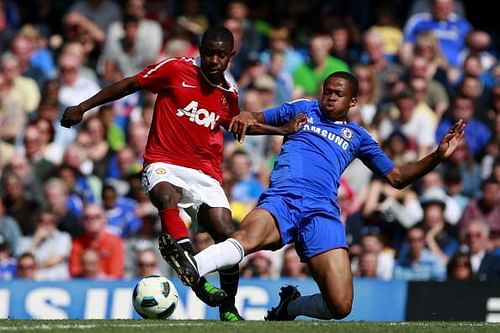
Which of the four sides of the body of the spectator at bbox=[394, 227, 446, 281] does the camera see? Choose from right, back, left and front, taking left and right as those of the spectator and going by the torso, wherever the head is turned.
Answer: front

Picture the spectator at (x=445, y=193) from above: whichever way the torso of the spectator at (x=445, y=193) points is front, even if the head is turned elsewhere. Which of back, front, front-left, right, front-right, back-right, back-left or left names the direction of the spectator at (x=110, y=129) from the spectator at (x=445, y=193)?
right

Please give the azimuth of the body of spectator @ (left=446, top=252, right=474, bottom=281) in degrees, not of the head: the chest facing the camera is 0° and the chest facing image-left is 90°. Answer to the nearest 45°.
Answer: approximately 0°

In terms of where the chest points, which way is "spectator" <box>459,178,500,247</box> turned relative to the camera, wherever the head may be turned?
toward the camera

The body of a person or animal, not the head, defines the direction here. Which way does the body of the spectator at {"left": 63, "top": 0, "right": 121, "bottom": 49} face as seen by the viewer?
toward the camera

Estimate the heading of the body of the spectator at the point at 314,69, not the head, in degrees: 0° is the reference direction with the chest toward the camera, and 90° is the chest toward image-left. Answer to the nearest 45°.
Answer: approximately 0°

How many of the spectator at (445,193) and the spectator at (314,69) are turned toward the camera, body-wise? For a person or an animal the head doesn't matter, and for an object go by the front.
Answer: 2

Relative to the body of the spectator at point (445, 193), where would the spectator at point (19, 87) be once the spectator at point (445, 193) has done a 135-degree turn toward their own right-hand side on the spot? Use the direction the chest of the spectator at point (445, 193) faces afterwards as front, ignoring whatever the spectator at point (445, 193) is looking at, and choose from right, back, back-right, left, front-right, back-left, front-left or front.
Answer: front-left

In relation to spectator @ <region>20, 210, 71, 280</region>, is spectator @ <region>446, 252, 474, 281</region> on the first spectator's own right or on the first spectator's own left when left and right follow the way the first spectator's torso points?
on the first spectator's own left
